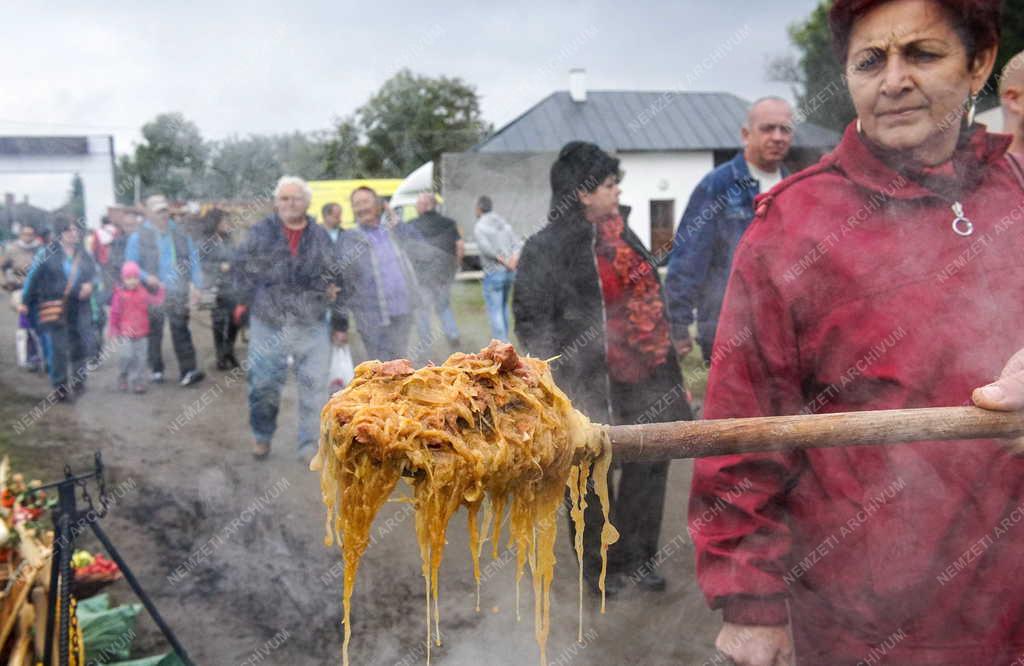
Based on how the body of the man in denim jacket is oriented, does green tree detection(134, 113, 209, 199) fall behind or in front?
behind

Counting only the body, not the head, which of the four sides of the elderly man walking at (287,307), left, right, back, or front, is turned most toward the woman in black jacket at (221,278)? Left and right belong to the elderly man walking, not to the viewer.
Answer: back

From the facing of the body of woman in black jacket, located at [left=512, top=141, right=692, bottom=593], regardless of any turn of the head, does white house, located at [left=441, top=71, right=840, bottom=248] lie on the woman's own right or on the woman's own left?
on the woman's own left

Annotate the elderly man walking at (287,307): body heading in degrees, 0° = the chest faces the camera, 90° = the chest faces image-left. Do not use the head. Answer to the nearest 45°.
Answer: approximately 0°

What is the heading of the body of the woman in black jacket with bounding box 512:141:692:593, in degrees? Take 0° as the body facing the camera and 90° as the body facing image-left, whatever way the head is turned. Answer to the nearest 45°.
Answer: approximately 315°

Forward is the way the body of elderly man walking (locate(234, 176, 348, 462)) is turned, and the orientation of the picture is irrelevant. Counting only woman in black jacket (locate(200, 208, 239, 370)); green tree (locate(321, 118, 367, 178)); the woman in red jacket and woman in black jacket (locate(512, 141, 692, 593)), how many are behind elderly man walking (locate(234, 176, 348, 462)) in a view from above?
2

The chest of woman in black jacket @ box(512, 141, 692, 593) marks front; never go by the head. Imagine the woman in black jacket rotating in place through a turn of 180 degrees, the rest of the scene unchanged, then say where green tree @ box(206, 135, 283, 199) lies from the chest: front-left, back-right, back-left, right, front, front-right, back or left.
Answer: front

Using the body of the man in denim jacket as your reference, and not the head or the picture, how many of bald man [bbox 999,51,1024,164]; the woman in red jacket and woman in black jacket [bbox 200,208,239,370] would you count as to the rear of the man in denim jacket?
1

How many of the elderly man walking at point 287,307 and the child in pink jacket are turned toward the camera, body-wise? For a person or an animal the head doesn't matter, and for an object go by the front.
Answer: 2
